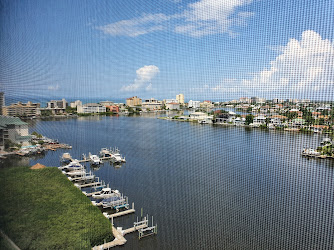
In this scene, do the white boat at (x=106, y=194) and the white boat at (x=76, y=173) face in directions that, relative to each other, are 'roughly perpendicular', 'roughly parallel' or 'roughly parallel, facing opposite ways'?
roughly parallel

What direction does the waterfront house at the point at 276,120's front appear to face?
toward the camera

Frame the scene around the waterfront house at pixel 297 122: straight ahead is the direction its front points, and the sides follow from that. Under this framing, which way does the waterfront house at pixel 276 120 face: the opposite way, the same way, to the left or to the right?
the same way

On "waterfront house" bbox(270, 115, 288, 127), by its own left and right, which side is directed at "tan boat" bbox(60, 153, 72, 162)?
front

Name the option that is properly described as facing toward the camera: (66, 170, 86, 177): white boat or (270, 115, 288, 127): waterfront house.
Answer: the waterfront house

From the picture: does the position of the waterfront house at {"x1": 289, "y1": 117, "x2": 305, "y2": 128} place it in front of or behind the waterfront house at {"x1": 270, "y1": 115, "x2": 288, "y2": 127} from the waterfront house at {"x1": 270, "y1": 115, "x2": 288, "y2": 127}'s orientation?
in front

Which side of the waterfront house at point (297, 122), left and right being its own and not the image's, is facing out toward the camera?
front

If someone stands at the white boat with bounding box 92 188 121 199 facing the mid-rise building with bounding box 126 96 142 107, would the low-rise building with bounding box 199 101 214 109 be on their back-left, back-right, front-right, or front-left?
front-right

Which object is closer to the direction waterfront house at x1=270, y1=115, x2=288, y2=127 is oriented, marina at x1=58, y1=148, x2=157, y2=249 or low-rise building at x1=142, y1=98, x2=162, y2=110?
the marina

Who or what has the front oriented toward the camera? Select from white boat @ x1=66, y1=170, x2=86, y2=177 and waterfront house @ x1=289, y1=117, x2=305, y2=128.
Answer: the waterfront house
